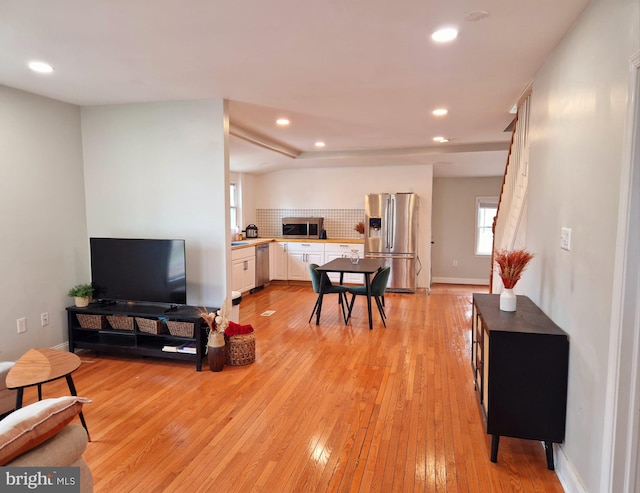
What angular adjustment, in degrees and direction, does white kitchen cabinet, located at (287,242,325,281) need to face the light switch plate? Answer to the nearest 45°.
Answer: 0° — it already faces it

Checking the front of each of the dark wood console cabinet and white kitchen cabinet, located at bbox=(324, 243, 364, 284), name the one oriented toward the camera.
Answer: the white kitchen cabinet

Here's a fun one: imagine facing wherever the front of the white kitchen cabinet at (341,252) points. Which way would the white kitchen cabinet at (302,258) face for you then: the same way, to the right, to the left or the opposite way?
the same way

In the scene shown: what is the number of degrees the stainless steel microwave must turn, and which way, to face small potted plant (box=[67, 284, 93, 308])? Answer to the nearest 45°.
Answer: approximately 45° to its right

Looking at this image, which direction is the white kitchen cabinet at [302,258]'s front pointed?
toward the camera

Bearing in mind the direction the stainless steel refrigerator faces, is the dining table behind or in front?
in front

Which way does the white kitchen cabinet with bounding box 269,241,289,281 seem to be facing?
toward the camera

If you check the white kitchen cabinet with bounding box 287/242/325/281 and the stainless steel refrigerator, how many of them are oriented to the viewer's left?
0

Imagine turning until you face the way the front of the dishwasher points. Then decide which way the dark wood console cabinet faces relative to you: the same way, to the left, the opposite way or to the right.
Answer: the opposite way

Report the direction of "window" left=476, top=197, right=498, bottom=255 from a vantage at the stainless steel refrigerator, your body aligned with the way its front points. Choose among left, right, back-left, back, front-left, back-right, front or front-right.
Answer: back-left

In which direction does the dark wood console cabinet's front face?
to the viewer's left

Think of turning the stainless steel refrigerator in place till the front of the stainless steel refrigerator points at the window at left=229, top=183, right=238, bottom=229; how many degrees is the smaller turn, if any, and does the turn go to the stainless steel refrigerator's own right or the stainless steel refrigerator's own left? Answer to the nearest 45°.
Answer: approximately 90° to the stainless steel refrigerator's own right

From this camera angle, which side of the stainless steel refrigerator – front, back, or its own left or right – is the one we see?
front

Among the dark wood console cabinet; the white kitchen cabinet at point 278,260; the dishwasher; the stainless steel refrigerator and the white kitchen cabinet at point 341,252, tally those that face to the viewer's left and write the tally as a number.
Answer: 1

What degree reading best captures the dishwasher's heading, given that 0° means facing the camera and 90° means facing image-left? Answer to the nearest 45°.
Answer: approximately 315°
